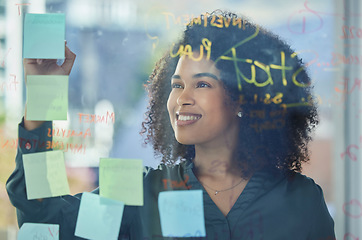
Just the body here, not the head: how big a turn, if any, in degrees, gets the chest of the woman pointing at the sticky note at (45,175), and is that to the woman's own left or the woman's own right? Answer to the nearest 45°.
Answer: approximately 45° to the woman's own right

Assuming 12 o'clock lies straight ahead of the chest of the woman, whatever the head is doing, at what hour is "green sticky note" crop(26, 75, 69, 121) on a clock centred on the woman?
The green sticky note is roughly at 2 o'clock from the woman.

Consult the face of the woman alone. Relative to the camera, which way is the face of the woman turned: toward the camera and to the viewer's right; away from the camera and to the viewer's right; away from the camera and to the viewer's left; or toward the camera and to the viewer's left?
toward the camera and to the viewer's left

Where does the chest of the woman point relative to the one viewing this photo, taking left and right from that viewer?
facing the viewer and to the left of the viewer

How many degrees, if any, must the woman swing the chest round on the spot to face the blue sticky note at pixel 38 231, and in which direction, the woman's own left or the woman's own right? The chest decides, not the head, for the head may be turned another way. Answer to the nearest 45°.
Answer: approximately 45° to the woman's own right

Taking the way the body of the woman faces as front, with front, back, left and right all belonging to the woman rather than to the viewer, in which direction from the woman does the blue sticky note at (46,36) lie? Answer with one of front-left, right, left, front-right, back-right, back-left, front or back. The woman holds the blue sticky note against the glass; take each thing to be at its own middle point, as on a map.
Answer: front-right
